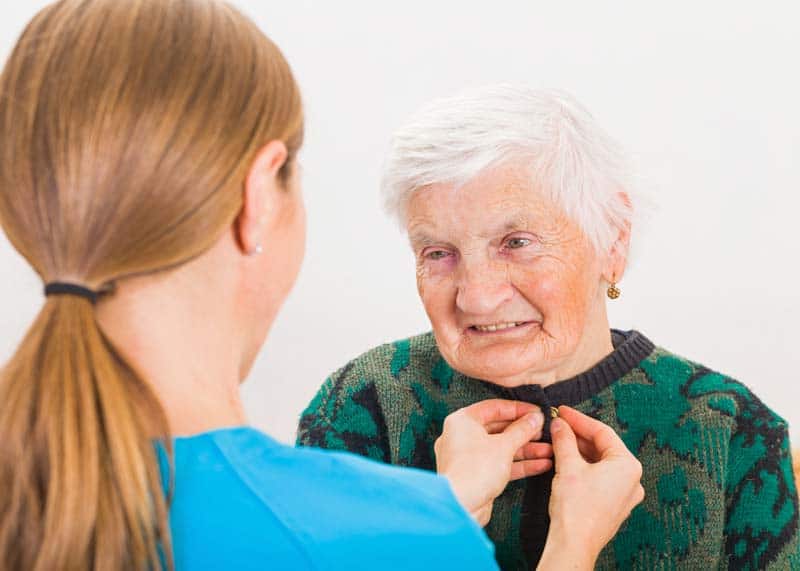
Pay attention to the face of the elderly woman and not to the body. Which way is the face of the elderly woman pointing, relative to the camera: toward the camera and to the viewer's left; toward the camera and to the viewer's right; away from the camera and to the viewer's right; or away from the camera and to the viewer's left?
toward the camera and to the viewer's left

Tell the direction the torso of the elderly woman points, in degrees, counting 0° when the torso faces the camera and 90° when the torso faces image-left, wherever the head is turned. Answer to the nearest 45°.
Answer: approximately 0°
